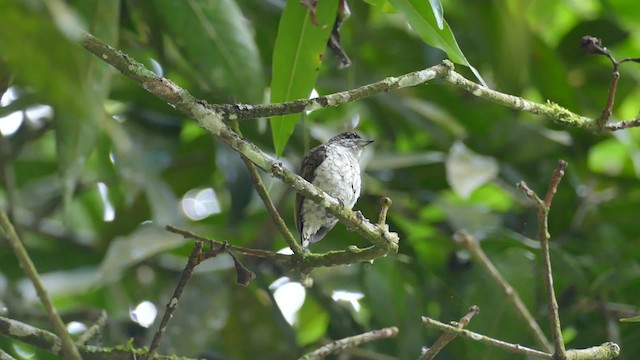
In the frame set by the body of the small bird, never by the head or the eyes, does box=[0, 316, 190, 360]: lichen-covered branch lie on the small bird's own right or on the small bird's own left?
on the small bird's own right

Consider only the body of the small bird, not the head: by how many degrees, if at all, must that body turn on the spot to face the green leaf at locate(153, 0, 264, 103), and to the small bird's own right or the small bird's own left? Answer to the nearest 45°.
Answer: approximately 90° to the small bird's own right

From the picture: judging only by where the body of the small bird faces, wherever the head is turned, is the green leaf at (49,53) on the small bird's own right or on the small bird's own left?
on the small bird's own right

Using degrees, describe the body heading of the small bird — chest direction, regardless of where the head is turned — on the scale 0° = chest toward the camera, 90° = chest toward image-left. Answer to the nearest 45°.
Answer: approximately 315°

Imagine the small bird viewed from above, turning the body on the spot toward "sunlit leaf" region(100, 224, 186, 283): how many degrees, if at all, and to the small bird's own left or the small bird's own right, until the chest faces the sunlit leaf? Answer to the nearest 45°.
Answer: approximately 135° to the small bird's own right

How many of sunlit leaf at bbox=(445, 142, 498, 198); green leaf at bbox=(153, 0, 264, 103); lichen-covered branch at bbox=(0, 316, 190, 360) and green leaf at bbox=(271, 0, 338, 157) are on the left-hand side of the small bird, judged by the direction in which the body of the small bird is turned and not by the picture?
1

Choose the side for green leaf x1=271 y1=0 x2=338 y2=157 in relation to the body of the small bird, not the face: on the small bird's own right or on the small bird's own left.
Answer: on the small bird's own right

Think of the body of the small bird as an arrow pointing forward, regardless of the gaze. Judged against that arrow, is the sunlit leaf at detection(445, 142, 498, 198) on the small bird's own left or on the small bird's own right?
on the small bird's own left
